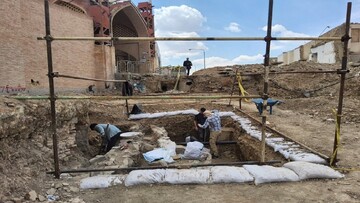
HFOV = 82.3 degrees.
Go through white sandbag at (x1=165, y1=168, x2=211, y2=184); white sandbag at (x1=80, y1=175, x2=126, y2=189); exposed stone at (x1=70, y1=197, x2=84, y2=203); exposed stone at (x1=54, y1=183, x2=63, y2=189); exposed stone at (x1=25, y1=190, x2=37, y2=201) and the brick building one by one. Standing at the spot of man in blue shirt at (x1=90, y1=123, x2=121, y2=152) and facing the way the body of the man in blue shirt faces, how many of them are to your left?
5

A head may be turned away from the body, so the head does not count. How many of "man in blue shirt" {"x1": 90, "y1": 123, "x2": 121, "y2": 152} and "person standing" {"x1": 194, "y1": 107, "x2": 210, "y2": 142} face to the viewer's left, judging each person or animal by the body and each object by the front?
1

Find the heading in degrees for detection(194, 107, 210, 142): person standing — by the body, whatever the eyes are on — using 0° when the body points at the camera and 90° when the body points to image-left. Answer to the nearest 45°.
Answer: approximately 315°

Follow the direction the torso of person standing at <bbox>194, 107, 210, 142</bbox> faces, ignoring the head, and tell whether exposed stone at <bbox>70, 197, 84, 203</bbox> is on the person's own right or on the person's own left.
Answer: on the person's own right

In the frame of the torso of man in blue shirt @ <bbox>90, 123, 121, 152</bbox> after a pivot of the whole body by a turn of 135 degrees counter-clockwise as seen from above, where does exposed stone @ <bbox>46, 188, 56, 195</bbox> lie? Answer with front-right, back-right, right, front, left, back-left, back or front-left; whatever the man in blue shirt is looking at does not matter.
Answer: front-right

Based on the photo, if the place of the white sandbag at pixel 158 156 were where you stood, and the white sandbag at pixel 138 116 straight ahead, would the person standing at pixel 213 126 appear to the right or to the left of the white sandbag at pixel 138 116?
right

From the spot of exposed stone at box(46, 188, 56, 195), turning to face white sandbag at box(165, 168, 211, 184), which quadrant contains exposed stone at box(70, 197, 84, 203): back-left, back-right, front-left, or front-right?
front-right

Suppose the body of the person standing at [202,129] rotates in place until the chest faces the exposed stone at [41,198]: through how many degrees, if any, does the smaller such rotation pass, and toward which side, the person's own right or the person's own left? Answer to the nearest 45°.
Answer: approximately 45° to the person's own right

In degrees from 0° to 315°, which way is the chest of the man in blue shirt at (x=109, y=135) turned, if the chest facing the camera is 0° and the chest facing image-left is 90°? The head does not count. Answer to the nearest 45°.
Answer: approximately 90°

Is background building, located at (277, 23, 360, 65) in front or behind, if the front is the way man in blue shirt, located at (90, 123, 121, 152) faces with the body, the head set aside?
behind

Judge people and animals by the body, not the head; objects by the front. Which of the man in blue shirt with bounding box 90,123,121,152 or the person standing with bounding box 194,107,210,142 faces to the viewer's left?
the man in blue shirt

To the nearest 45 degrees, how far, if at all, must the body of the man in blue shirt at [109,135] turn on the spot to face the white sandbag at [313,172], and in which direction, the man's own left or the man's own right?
approximately 135° to the man's own left

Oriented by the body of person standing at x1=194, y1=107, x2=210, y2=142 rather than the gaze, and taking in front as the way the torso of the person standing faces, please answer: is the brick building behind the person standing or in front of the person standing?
behind

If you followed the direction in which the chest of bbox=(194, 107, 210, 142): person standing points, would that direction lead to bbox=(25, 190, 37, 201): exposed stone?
no

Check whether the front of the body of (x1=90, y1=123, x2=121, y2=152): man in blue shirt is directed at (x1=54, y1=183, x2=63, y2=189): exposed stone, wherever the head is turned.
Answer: no

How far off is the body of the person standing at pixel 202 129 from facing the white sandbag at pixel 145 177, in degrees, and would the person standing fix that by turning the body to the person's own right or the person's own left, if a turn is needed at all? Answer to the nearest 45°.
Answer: approximately 45° to the person's own right
